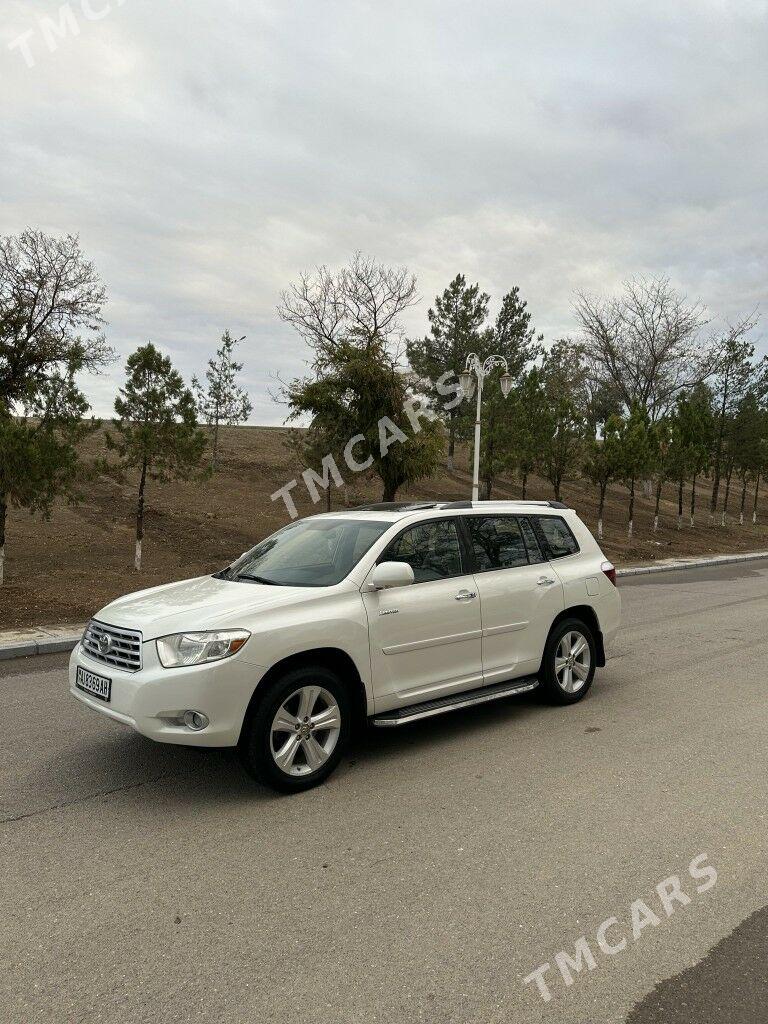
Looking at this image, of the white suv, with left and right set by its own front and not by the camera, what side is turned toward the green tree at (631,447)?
back

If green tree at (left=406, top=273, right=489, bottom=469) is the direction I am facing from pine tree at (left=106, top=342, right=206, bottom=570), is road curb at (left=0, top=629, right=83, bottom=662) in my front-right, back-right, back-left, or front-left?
back-right

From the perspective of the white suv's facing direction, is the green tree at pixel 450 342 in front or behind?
behind

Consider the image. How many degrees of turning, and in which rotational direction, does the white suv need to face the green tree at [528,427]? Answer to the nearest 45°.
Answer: approximately 135° to its right

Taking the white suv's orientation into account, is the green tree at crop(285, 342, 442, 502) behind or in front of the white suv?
behind

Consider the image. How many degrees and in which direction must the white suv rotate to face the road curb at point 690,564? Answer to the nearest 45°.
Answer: approximately 180°

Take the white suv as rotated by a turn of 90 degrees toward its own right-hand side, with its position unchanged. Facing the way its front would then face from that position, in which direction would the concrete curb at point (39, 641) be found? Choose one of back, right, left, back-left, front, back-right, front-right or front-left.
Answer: front

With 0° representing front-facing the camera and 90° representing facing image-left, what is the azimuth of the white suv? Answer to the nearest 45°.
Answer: approximately 45°

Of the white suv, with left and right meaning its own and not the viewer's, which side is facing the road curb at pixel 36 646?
right

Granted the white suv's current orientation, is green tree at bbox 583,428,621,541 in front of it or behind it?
behind
